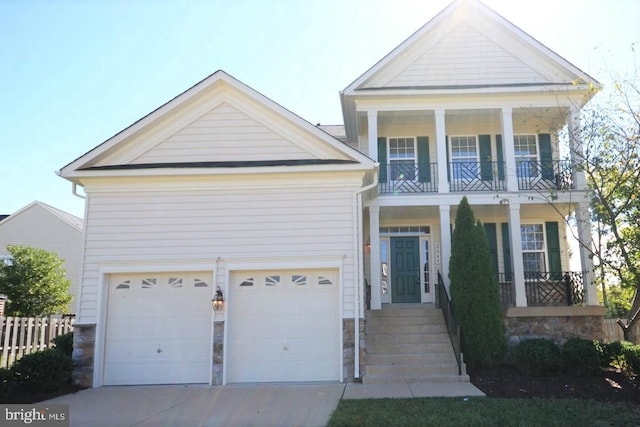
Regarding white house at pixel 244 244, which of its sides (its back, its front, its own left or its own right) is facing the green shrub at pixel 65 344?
right

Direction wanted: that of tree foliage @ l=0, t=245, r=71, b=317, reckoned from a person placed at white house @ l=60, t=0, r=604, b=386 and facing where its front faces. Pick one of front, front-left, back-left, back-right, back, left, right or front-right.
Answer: back-right

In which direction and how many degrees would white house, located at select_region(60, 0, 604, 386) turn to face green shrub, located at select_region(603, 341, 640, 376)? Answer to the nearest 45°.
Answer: approximately 90° to its left

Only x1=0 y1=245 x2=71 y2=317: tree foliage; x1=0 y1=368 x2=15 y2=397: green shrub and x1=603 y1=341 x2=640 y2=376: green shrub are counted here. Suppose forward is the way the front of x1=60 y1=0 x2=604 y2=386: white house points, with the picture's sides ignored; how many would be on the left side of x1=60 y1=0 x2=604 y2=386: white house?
1

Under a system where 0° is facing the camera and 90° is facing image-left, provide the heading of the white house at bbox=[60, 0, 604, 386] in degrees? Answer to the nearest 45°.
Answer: approximately 0°
